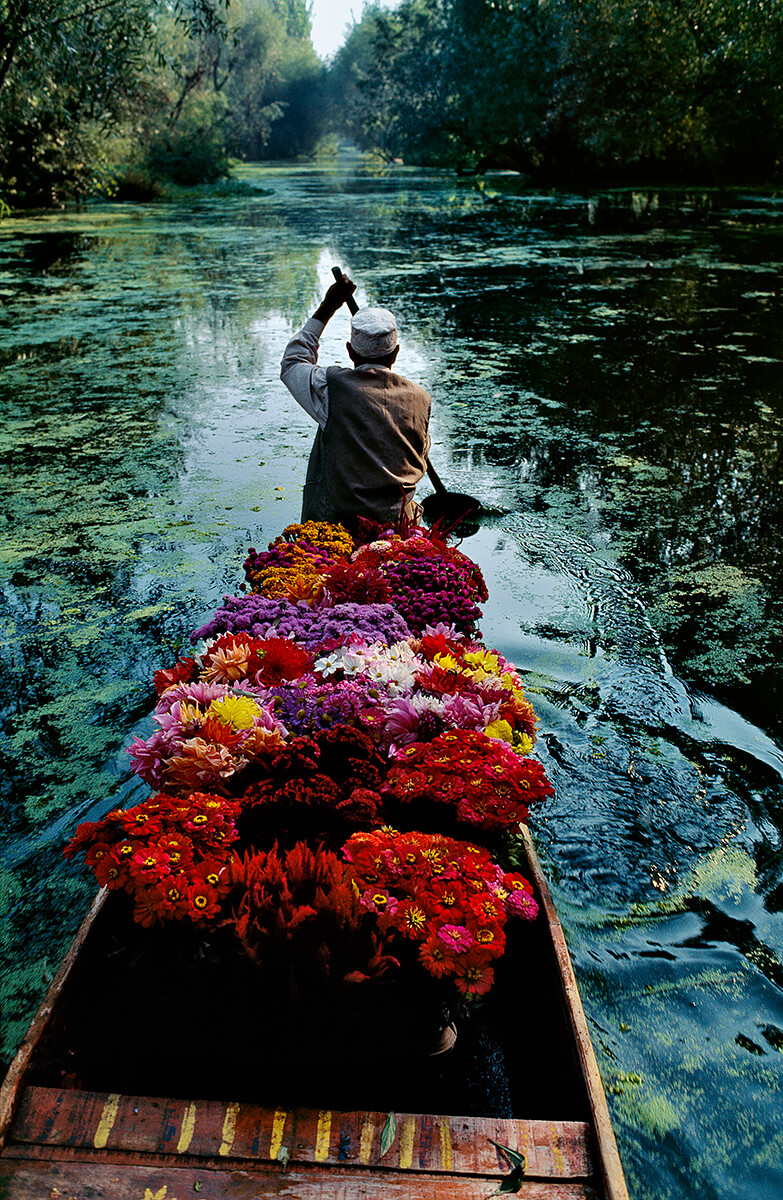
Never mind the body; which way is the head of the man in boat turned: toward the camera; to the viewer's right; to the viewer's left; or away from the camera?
away from the camera

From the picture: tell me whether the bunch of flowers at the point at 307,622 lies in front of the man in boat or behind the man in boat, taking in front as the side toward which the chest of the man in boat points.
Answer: behind

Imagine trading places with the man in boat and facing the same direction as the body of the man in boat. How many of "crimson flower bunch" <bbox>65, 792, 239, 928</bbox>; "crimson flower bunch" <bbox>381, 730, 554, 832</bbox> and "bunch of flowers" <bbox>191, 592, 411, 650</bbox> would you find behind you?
3

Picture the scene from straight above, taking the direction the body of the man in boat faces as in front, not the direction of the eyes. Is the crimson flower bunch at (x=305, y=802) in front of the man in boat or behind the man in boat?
behind

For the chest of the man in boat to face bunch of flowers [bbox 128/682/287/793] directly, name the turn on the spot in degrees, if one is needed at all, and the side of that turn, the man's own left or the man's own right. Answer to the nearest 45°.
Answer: approximately 180°

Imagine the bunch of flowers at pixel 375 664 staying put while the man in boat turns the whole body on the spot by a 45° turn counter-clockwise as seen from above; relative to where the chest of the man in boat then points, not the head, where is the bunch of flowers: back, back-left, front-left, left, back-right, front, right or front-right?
back-left

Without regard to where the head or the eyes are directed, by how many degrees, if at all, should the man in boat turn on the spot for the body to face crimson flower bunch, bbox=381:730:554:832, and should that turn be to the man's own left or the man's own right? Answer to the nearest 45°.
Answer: approximately 180°

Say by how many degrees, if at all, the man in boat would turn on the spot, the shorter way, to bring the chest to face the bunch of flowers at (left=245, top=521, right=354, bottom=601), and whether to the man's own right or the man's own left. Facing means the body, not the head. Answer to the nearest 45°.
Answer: approximately 135° to the man's own left

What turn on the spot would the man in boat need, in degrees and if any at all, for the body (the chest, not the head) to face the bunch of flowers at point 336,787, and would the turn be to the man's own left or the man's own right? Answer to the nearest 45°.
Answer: approximately 180°

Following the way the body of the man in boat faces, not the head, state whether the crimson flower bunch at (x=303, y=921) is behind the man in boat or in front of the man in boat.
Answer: behind

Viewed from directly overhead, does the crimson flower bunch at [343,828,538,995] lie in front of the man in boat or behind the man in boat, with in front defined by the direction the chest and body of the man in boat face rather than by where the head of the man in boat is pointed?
behind

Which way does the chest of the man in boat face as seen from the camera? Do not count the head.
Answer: away from the camera

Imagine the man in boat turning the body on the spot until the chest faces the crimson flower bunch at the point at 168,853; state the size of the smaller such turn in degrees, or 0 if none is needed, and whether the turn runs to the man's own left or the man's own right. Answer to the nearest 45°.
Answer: approximately 180°
